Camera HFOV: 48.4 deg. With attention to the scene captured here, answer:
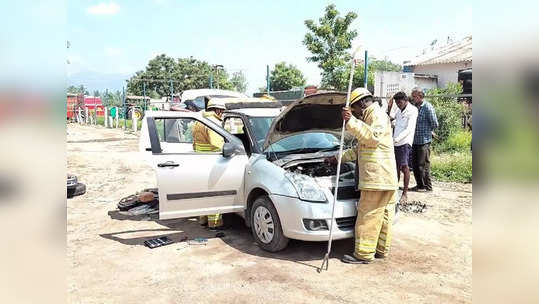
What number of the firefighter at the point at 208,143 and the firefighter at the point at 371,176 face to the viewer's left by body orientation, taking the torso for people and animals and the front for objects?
1

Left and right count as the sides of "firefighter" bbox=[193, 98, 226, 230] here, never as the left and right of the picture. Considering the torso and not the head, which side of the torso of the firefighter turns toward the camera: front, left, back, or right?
right

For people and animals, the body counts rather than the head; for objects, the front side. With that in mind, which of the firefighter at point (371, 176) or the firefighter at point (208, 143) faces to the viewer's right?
the firefighter at point (208, 143)

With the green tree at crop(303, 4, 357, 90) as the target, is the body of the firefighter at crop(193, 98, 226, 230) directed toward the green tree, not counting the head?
no

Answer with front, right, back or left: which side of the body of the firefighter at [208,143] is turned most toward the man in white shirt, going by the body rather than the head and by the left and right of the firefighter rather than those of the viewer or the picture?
front

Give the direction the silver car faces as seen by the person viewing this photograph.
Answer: facing the viewer and to the right of the viewer

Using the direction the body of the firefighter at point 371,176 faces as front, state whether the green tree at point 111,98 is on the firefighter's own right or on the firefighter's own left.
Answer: on the firefighter's own right

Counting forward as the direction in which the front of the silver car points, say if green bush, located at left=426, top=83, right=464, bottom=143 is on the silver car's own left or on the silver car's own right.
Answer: on the silver car's own left

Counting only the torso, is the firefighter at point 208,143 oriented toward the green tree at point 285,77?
no

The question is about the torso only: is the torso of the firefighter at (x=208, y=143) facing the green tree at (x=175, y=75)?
no

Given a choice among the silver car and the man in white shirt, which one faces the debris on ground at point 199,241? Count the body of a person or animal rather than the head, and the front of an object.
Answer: the man in white shirt

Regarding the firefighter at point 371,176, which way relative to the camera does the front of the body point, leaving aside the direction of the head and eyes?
to the viewer's left

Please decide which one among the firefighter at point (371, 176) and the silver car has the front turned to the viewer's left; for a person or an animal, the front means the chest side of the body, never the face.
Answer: the firefighter

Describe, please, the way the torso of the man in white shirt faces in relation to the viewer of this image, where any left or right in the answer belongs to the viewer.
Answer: facing the viewer and to the left of the viewer
